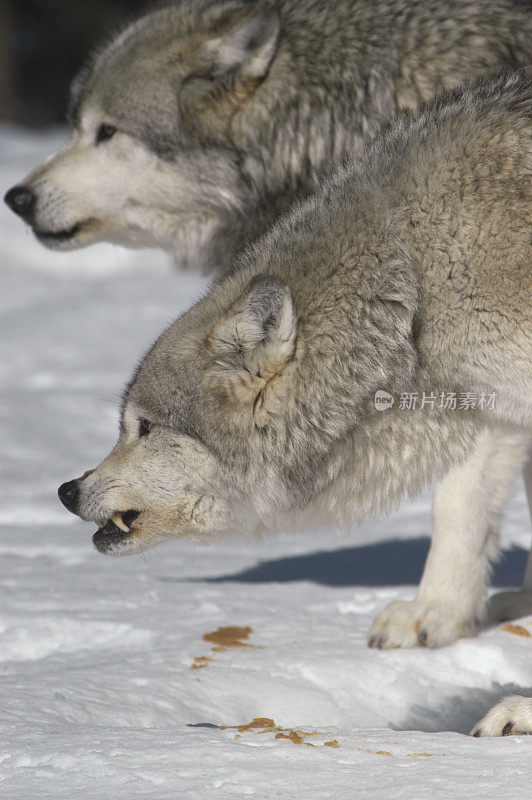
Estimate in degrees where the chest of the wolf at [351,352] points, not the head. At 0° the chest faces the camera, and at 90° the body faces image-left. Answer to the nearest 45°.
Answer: approximately 90°

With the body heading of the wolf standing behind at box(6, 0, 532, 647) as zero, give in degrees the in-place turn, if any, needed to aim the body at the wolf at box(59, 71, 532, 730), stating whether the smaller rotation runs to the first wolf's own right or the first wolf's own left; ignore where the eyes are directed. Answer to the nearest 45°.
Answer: approximately 90° to the first wolf's own left

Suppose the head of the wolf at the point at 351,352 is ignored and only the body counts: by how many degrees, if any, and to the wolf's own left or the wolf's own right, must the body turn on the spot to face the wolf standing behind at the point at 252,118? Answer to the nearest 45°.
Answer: approximately 90° to the wolf's own right

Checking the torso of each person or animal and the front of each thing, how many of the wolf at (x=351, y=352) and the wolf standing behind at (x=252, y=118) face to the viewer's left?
2

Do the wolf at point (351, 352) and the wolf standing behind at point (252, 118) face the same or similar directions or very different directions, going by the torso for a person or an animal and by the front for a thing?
same or similar directions

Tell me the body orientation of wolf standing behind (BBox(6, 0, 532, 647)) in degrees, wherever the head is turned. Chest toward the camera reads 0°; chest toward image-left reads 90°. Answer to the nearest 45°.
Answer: approximately 90°
